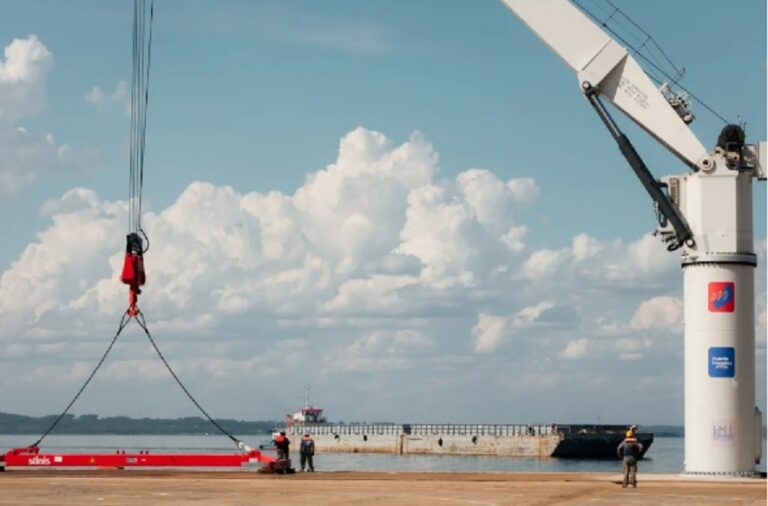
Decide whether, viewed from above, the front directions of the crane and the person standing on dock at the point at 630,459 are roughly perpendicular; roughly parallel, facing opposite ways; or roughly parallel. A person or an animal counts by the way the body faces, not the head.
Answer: roughly perpendicular

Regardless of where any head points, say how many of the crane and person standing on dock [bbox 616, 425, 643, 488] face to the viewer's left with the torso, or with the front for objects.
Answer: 1

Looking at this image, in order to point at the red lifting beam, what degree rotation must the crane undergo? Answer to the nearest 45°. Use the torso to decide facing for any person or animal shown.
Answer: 0° — it already faces it

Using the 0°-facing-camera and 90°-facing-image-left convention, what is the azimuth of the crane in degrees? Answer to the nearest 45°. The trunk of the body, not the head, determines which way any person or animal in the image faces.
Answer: approximately 90°
